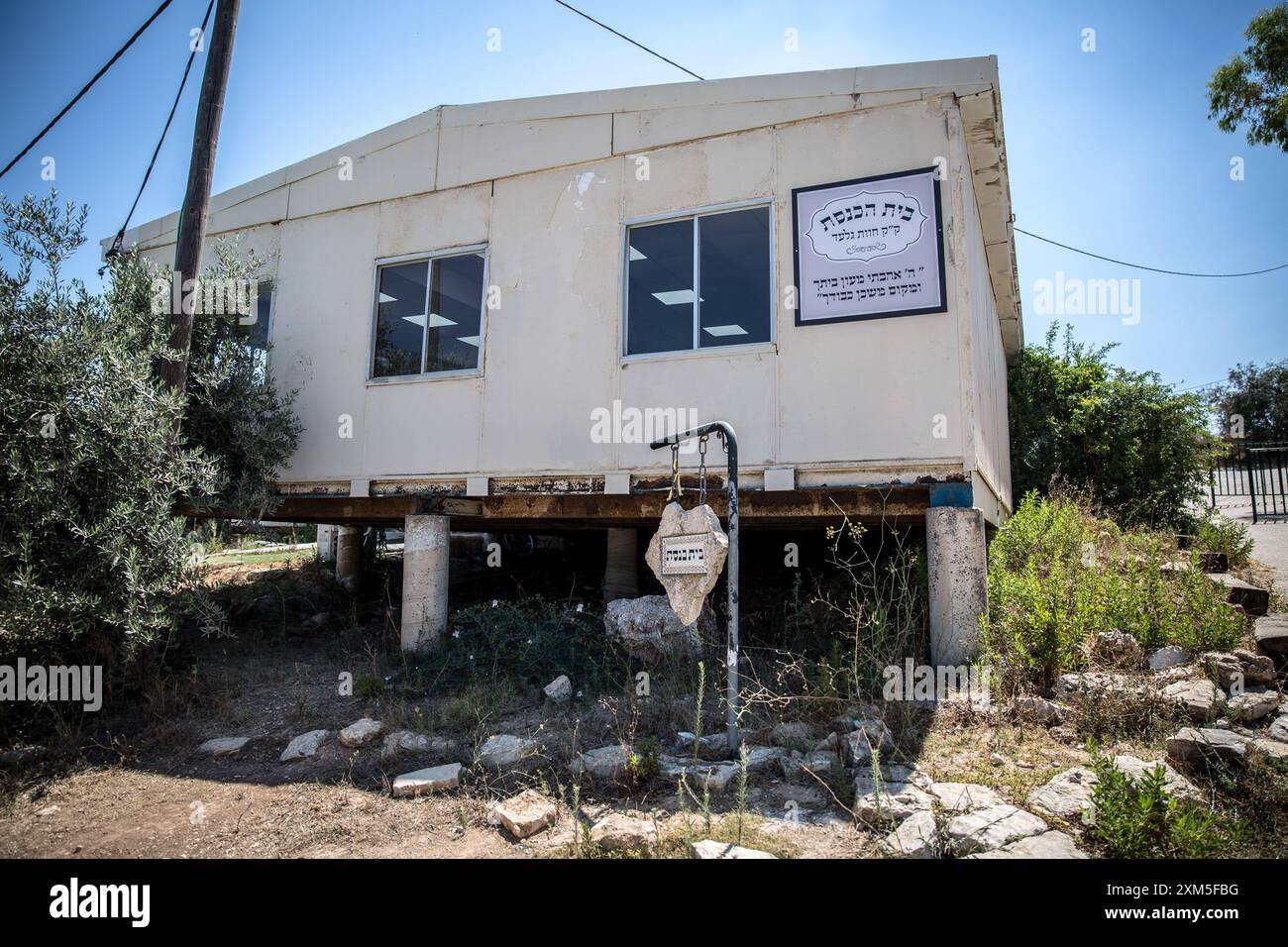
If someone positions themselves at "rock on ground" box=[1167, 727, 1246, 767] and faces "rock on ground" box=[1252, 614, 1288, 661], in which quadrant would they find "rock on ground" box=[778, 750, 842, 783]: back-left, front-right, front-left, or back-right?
back-left

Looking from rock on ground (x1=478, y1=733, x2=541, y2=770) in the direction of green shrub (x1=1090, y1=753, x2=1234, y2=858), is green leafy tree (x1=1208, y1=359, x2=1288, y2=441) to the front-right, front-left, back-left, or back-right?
front-left

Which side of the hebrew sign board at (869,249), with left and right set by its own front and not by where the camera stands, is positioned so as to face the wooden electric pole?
right

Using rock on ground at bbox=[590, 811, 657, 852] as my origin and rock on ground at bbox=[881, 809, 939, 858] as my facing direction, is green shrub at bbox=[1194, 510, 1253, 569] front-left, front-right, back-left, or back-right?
front-left

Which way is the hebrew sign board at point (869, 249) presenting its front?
toward the camera

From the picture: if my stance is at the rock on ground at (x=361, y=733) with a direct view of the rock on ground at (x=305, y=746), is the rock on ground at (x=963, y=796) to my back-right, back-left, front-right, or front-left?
back-left

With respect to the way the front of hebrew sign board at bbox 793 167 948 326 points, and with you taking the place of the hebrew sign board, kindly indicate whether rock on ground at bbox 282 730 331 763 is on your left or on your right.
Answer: on your right

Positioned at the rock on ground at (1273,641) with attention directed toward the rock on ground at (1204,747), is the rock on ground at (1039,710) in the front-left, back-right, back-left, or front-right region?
front-right

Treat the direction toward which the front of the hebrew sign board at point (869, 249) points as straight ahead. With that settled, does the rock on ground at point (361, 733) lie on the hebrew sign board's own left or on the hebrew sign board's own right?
on the hebrew sign board's own right

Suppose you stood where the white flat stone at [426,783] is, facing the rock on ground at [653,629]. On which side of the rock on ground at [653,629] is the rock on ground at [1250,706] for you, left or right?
right
